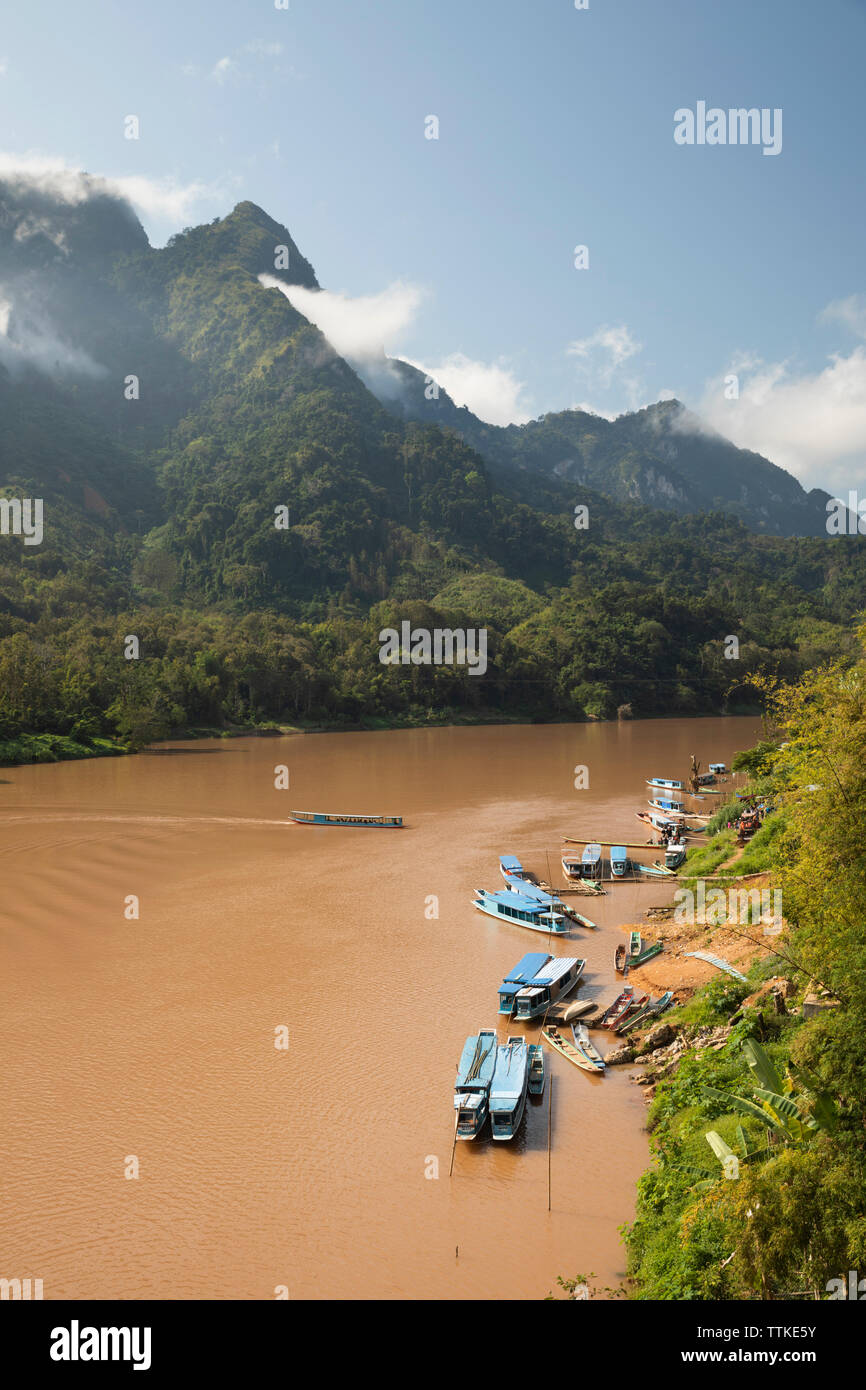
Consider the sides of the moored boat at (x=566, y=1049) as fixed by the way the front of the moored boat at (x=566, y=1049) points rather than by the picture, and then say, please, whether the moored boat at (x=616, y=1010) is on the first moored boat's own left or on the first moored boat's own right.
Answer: on the first moored boat's own left

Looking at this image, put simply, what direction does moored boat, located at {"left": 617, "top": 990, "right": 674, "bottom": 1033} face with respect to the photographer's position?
facing away from the viewer and to the right of the viewer

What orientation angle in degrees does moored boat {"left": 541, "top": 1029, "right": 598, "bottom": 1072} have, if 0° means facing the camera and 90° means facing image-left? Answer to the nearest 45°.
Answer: approximately 315°

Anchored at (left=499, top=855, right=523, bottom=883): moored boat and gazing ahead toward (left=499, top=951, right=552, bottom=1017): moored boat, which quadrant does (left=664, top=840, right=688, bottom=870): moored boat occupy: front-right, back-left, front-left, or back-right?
back-left

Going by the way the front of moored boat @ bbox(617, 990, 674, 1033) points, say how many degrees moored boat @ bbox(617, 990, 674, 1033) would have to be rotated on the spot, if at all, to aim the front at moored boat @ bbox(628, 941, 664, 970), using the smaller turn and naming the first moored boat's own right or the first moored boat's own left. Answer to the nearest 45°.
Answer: approximately 45° to the first moored boat's own left
